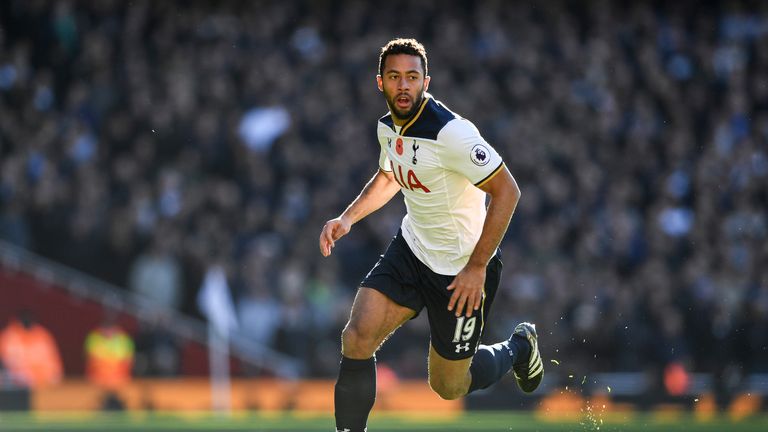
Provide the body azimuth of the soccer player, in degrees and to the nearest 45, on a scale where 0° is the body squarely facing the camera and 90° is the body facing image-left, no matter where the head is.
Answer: approximately 45°
